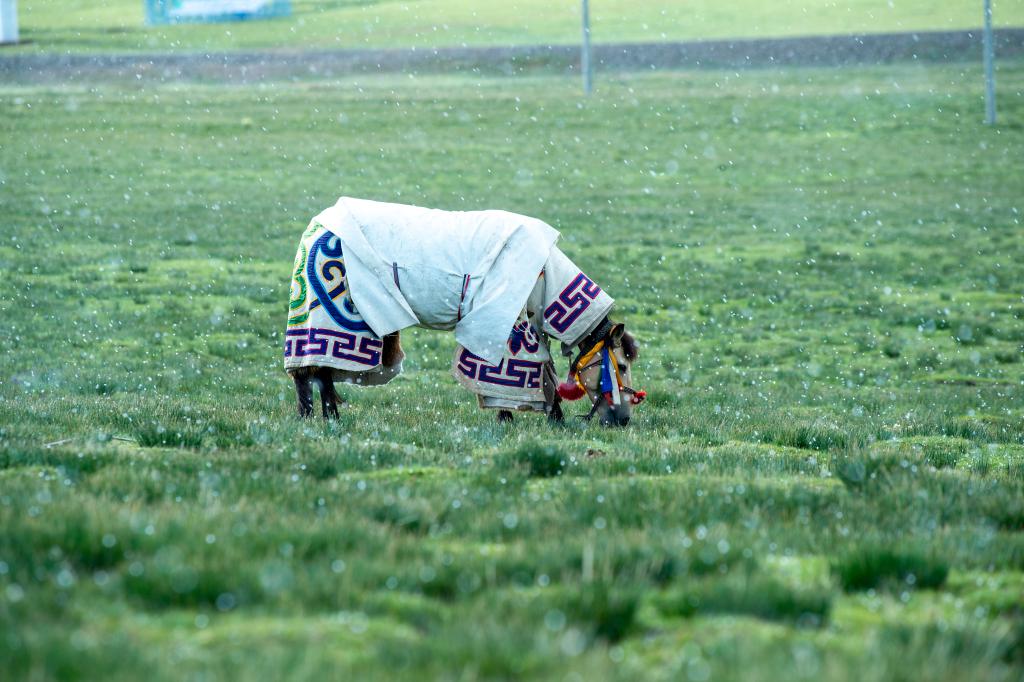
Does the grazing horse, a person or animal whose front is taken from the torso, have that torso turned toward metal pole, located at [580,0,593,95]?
no

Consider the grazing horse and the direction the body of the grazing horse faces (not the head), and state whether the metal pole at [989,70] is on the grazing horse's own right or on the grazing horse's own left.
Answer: on the grazing horse's own left

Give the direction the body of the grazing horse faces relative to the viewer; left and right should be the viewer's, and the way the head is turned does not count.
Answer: facing to the right of the viewer
